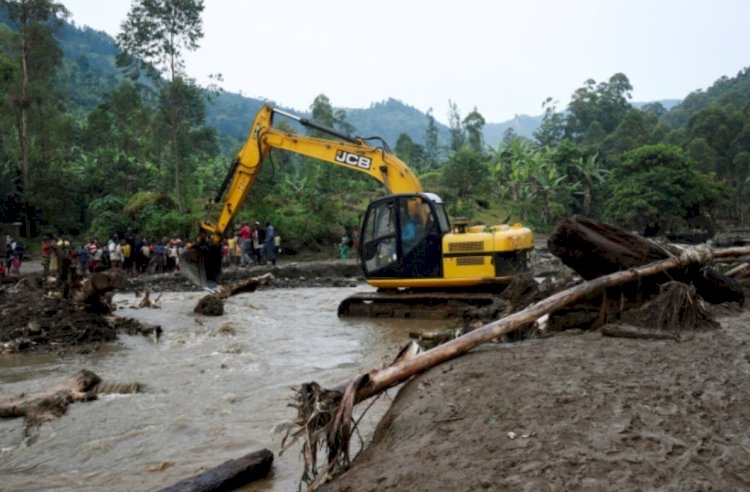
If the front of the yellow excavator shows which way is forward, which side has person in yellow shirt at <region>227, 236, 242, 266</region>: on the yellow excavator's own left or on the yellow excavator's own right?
on the yellow excavator's own right

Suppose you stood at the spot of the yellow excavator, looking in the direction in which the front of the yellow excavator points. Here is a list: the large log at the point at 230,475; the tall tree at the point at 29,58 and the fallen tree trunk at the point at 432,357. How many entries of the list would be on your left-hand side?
2

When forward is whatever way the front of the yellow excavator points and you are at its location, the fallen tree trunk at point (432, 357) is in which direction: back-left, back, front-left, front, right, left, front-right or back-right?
left

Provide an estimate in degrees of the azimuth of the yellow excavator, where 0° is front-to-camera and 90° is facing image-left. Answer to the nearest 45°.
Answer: approximately 90°

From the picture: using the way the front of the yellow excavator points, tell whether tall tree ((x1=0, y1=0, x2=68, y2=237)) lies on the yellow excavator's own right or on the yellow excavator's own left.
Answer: on the yellow excavator's own right

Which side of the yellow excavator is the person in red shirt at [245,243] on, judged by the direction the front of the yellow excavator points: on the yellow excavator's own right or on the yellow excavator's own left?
on the yellow excavator's own right

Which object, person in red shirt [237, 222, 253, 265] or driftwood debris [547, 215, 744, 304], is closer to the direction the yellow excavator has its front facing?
the person in red shirt

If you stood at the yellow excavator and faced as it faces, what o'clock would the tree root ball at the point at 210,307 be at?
The tree root ball is roughly at 1 o'clock from the yellow excavator.

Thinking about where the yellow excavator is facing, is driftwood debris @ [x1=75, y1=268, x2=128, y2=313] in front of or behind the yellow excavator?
in front

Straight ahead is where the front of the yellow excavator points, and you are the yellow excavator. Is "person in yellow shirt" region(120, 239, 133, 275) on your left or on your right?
on your right

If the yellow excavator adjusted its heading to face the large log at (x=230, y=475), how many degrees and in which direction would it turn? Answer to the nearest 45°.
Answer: approximately 90° to its left

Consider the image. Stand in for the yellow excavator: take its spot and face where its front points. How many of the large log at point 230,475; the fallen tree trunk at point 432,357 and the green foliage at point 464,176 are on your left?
2

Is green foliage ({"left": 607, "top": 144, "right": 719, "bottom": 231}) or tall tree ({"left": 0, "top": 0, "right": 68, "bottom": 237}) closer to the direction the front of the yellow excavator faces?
the tall tree

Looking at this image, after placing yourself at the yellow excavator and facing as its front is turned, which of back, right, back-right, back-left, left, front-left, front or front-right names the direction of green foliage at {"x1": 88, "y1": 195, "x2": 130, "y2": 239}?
front-right
